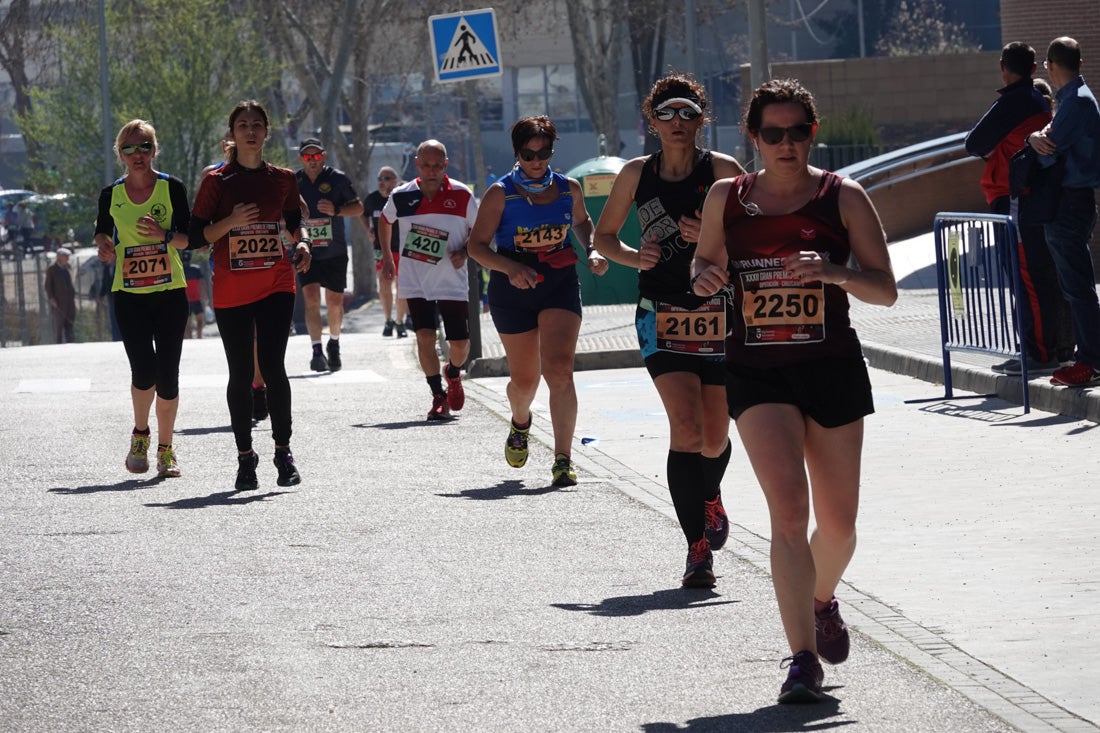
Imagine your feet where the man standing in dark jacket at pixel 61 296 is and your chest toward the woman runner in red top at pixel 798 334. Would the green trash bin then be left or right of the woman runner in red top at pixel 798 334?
left

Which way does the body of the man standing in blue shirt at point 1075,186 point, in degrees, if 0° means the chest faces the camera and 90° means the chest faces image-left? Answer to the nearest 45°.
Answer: approximately 90°

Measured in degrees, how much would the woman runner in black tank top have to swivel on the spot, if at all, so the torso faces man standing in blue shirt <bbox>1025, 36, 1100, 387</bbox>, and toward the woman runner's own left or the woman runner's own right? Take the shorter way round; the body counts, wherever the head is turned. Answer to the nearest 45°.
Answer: approximately 135° to the woman runner's own left

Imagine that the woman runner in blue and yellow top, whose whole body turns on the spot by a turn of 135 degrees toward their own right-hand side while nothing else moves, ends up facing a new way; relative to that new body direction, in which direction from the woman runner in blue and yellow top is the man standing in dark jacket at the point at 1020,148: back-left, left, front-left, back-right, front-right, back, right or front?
right

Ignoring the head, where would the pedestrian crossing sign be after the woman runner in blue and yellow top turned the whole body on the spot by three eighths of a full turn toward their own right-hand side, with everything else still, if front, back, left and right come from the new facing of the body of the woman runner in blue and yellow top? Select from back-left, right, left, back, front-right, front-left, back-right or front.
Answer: front-right

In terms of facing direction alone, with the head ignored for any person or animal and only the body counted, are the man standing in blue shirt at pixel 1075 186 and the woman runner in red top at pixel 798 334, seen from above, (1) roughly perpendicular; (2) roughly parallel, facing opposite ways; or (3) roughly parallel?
roughly perpendicular

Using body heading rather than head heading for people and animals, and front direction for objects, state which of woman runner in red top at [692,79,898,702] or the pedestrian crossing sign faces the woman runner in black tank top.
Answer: the pedestrian crossing sign

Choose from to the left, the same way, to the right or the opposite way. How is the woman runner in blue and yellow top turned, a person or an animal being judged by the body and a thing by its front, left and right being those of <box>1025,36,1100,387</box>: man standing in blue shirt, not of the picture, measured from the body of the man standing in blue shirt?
to the left

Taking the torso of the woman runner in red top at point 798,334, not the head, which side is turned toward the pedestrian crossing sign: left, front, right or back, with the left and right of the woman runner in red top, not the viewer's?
back
